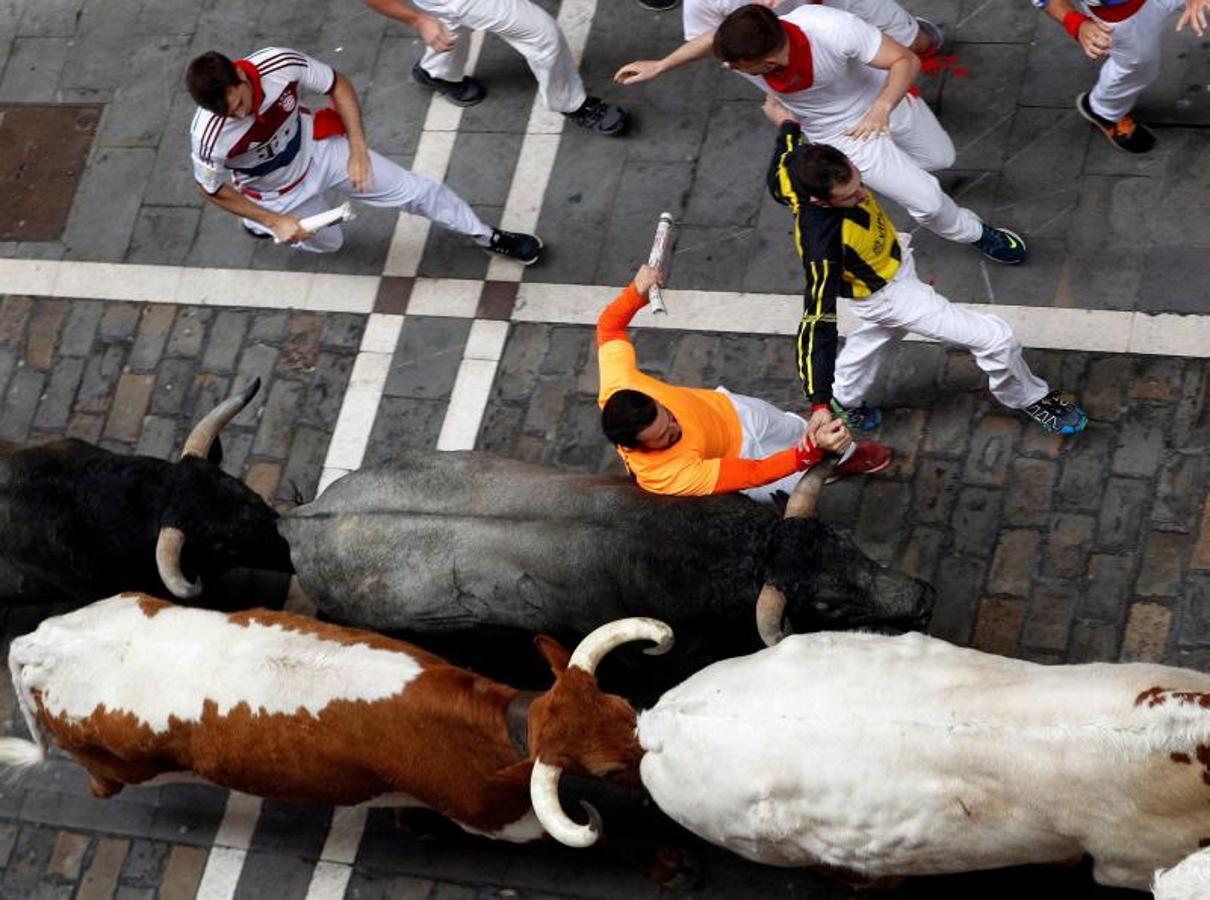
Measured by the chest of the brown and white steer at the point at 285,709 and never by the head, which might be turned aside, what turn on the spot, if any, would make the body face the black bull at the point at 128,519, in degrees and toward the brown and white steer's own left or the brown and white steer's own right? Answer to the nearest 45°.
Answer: approximately 135° to the brown and white steer's own left

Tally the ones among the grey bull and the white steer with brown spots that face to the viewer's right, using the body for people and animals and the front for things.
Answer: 2

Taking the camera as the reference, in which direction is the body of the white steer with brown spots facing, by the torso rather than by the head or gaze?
to the viewer's right

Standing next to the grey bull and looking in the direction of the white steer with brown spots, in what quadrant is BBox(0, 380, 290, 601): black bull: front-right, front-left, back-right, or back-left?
back-right

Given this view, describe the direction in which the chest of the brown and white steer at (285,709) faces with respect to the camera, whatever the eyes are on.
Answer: to the viewer's right

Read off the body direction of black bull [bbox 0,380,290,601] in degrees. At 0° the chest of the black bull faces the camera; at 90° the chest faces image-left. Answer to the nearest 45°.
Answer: approximately 270°

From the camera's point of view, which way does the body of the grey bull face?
to the viewer's right

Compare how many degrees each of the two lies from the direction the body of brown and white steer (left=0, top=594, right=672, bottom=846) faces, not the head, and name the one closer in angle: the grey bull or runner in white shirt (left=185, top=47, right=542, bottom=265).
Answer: the grey bull
